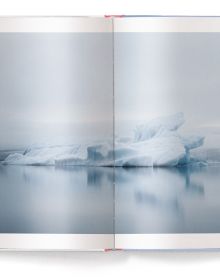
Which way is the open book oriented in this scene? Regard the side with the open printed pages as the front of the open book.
toward the camera
